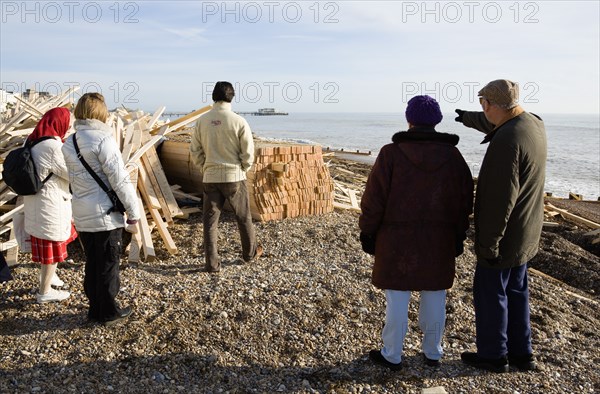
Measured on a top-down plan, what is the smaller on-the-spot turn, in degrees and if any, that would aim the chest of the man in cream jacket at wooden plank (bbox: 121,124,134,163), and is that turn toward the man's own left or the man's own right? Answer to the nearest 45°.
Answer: approximately 45° to the man's own left

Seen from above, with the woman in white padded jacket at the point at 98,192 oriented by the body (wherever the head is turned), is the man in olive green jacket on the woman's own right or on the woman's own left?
on the woman's own right

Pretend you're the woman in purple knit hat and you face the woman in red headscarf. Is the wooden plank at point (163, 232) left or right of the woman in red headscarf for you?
right

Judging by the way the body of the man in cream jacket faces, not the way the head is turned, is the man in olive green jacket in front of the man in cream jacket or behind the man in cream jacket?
behind

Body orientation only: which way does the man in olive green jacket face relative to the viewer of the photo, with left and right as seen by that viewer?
facing away from the viewer and to the left of the viewer

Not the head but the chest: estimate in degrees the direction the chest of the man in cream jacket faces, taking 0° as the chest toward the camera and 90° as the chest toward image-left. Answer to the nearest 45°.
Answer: approximately 180°

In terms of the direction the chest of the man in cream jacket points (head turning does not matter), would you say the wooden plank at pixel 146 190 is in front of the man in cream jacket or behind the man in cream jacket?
in front

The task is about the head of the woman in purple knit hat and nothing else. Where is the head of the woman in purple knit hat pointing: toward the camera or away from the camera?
away from the camera

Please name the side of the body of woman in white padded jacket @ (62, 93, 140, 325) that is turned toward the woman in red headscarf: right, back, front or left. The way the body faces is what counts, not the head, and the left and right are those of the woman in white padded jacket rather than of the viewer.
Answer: left
